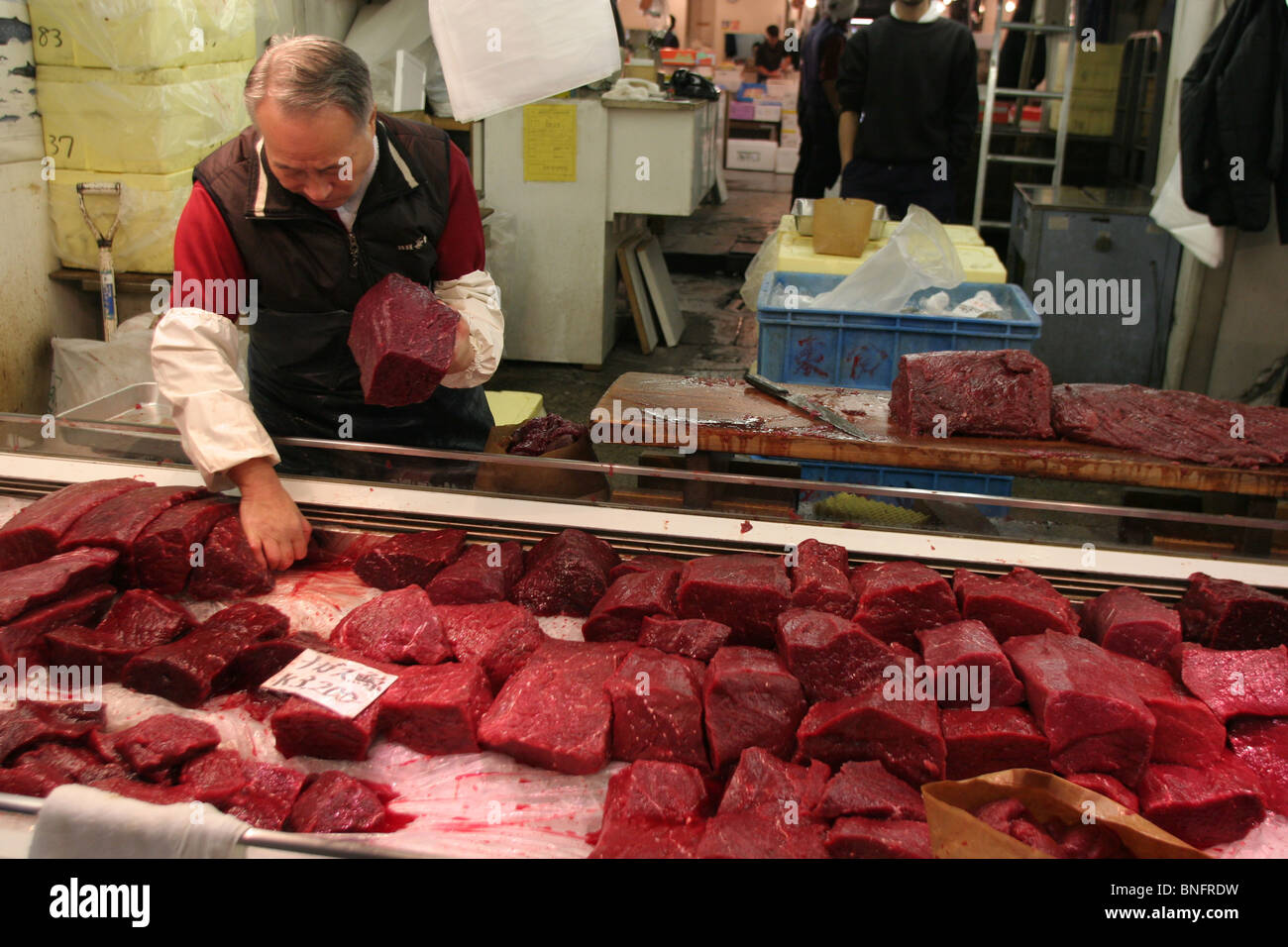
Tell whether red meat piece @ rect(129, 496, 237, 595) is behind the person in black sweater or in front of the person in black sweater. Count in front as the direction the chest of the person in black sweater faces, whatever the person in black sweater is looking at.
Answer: in front

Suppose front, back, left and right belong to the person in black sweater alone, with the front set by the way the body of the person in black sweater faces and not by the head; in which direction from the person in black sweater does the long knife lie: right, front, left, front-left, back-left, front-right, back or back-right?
front

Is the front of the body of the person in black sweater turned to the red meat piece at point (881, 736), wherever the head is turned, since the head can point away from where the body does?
yes

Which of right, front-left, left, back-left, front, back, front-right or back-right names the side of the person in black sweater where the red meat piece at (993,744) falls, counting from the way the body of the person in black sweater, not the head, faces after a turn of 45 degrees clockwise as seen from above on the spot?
front-left

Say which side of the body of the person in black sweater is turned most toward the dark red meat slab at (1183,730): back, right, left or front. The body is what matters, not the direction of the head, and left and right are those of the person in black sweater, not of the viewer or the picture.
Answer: front

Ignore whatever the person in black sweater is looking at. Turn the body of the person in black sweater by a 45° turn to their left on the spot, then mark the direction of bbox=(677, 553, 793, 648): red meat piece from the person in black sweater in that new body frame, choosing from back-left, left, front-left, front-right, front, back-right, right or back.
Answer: front-right

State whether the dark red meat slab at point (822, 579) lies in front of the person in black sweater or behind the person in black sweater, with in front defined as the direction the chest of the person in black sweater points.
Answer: in front

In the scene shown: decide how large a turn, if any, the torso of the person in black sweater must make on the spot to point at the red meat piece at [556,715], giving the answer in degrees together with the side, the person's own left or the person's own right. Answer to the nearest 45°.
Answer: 0° — they already face it

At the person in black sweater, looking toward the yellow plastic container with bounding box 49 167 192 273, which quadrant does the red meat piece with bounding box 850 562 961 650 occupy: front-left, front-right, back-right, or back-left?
front-left

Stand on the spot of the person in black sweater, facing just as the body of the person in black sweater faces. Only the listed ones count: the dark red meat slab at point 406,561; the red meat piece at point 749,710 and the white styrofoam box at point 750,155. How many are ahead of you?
2

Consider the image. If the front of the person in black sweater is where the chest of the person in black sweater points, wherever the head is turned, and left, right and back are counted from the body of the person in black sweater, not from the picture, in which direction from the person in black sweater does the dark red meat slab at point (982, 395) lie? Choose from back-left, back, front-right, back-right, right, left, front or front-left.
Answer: front

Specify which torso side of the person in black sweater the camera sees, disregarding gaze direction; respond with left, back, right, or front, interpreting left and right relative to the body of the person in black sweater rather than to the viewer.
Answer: front

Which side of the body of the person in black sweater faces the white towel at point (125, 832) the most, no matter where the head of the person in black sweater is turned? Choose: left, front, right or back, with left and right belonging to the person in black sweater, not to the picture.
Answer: front

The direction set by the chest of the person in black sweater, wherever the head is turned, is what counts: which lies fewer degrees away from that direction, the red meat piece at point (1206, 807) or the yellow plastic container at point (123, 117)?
the red meat piece

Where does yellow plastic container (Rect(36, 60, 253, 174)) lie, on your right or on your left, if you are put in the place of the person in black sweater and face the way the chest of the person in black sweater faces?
on your right

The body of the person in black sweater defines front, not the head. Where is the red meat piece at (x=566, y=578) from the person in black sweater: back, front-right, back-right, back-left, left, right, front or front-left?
front

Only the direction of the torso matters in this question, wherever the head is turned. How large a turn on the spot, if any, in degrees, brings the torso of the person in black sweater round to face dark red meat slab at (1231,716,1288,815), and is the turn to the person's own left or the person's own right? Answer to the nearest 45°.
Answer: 0° — they already face it

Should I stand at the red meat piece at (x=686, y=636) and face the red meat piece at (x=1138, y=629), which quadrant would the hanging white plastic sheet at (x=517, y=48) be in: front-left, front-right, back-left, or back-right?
back-left

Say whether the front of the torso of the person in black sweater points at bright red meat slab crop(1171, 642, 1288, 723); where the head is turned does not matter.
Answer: yes
